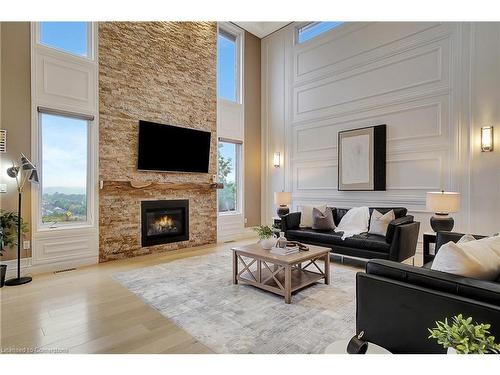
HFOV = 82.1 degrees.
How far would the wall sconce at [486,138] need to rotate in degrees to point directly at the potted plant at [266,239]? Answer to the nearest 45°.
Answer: approximately 45° to its right

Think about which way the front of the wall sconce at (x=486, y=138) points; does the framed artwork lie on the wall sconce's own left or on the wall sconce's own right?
on the wall sconce's own right

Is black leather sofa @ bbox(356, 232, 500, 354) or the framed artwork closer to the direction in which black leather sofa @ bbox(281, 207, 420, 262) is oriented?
the black leather sofa

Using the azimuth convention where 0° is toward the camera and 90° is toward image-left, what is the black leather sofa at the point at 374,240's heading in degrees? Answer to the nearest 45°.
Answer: approximately 45°

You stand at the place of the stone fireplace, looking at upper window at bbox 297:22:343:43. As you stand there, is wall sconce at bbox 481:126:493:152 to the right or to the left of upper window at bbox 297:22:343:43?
right

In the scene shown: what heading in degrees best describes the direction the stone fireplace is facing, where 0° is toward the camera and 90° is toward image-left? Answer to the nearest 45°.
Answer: approximately 315°

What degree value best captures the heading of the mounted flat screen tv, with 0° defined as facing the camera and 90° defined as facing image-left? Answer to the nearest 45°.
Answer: approximately 315°

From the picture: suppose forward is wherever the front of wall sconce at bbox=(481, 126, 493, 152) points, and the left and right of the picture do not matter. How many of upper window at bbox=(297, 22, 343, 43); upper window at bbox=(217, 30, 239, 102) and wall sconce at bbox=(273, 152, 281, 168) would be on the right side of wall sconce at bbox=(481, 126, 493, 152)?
3

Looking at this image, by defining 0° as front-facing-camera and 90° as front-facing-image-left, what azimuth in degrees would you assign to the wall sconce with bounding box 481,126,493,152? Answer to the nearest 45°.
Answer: approximately 0°

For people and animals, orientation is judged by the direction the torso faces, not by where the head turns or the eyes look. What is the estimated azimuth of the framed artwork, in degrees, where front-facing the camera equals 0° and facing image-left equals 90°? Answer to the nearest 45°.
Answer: approximately 45°
